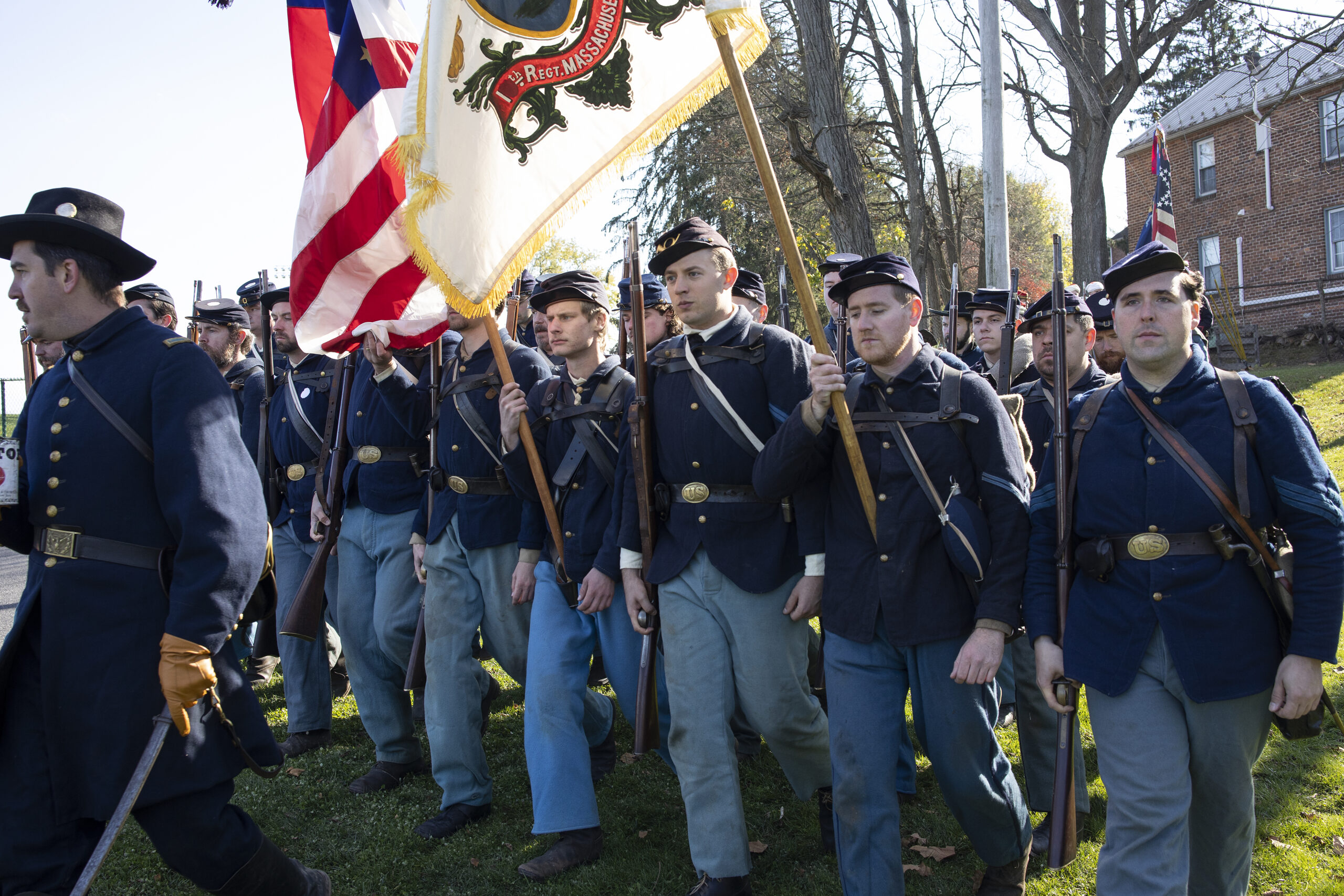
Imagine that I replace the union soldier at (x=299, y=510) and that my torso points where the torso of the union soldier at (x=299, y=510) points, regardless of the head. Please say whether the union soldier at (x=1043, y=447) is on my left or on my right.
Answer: on my left

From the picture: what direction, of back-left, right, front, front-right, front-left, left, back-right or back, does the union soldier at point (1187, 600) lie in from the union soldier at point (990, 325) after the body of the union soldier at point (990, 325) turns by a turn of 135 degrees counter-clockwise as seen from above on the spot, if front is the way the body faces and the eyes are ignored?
right

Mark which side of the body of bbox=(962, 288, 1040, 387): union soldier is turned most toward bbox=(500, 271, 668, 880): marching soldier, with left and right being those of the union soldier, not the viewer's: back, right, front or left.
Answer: front

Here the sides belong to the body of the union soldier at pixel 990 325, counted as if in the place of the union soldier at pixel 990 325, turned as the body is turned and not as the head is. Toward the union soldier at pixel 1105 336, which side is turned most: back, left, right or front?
left

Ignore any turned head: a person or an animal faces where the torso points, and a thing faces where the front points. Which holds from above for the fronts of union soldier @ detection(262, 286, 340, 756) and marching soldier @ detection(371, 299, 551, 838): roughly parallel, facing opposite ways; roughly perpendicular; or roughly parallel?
roughly parallel

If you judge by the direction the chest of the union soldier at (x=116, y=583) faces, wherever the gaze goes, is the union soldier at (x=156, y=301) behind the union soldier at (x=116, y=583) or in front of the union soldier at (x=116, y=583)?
behind

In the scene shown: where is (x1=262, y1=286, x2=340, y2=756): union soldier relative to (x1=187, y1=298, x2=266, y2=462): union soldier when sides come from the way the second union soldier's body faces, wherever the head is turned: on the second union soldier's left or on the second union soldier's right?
on the second union soldier's left

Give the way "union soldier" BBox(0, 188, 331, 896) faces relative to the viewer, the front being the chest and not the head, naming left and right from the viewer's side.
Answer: facing the viewer and to the left of the viewer

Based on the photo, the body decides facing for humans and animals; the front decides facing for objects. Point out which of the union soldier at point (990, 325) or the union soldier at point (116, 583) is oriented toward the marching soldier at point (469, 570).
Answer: the union soldier at point (990, 325)

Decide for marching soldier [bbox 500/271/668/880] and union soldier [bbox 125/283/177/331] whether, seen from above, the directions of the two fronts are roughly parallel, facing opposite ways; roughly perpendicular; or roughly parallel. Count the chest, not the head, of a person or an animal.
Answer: roughly parallel

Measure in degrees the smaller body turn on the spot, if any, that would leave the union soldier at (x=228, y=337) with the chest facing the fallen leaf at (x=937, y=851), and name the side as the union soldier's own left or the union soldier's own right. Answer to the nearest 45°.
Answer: approximately 90° to the union soldier's own left

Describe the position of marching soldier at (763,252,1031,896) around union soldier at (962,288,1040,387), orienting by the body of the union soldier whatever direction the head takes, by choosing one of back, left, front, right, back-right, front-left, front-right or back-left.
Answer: front-left

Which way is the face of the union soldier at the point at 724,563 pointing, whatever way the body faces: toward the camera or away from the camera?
toward the camera

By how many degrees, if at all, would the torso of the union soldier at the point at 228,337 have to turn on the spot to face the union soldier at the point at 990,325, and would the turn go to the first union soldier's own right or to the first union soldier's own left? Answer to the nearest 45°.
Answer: approximately 90° to the first union soldier's own left

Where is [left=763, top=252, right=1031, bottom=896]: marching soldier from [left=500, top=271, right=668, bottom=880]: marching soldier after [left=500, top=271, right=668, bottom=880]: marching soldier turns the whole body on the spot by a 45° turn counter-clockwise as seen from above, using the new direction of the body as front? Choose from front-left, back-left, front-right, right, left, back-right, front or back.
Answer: front-left

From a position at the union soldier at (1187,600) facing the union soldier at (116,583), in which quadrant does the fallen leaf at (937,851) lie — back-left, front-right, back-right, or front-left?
front-right

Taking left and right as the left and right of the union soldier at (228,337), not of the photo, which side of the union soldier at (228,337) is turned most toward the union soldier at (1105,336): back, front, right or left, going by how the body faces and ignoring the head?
left

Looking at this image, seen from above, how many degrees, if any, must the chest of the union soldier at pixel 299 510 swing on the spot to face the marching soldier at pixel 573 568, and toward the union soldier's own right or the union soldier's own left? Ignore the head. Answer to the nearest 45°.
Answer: approximately 90° to the union soldier's own left
